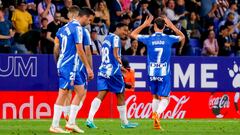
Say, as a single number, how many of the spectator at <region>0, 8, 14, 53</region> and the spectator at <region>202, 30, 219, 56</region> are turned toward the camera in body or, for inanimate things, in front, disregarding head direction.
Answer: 2

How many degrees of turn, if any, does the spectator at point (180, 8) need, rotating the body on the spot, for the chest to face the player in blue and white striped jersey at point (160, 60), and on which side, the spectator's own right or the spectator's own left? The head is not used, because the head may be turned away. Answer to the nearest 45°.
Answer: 0° — they already face them

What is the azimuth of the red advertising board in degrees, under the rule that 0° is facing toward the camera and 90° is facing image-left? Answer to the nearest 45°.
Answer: approximately 0°

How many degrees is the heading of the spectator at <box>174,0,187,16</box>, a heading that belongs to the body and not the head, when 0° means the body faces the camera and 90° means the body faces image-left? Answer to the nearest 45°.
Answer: approximately 0°

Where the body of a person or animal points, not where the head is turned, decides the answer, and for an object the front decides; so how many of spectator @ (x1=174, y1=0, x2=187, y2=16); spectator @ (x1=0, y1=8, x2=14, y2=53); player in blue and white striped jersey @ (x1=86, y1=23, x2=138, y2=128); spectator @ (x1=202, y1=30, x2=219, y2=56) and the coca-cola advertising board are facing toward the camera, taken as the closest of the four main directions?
4

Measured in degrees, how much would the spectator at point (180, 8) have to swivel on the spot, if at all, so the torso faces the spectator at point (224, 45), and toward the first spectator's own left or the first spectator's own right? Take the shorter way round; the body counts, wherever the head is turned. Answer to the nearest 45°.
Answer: approximately 90° to the first spectator's own left

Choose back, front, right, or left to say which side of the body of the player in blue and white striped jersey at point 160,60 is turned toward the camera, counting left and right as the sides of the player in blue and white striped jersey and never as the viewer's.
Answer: back

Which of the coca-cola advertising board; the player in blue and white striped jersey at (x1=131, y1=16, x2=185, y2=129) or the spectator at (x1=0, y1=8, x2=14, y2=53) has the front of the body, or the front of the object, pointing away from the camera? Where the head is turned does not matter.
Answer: the player in blue and white striped jersey
